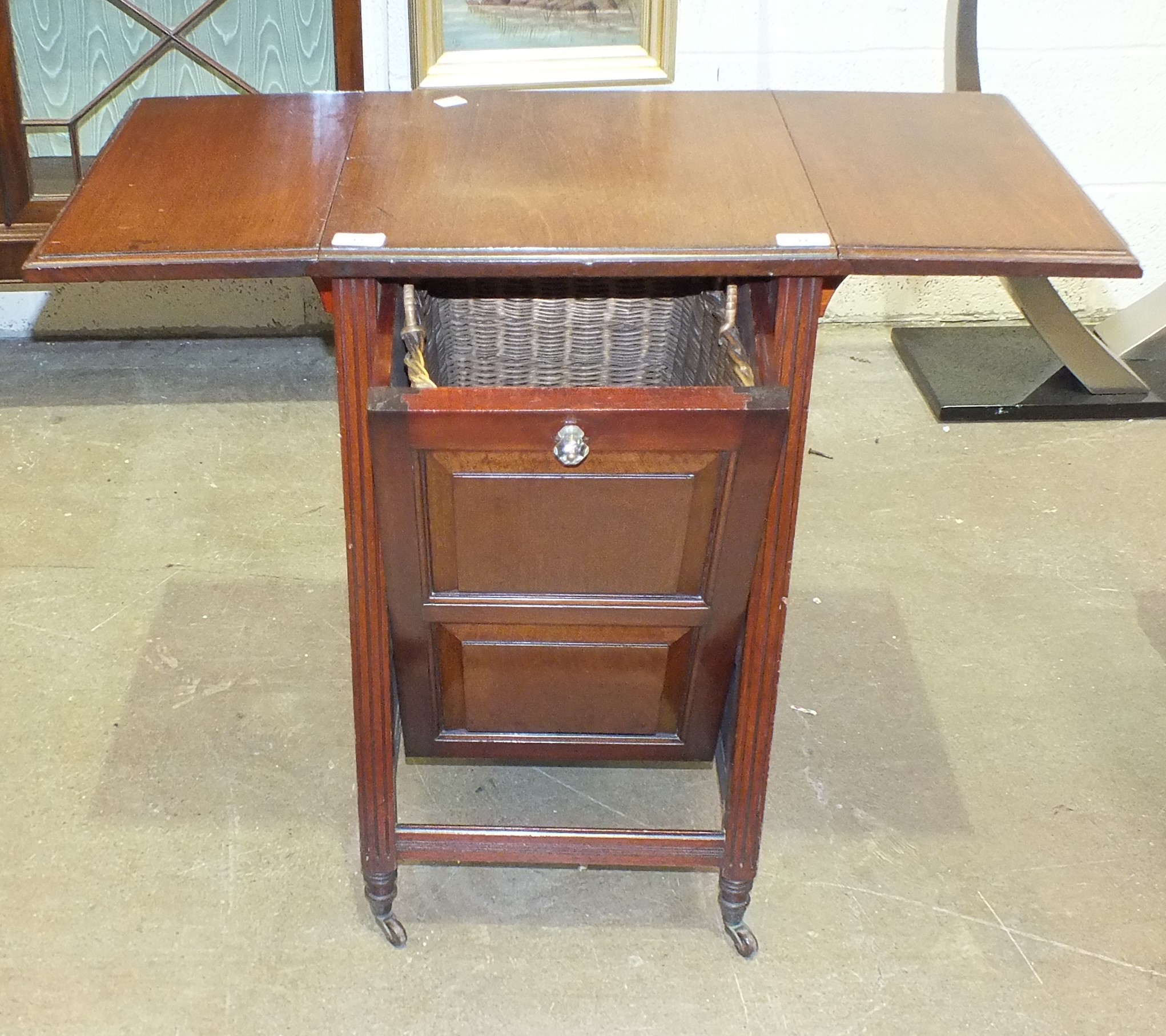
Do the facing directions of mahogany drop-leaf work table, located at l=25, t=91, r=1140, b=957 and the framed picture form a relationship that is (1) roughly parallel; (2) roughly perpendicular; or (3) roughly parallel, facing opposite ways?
roughly parallel

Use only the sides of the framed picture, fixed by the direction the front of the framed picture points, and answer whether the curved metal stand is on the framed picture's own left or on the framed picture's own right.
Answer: on the framed picture's own left

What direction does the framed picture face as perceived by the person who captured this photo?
facing the viewer

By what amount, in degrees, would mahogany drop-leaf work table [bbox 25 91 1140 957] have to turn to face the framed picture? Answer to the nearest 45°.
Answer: approximately 180°

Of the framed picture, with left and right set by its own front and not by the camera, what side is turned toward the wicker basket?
front

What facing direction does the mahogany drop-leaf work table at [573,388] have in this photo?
toward the camera

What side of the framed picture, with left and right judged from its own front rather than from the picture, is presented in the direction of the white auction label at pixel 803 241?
front

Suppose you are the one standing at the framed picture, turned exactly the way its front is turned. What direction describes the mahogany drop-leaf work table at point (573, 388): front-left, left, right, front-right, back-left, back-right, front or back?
front

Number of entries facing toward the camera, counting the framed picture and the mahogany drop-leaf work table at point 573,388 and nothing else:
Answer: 2
